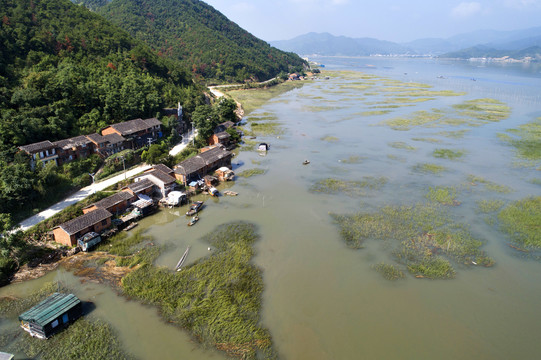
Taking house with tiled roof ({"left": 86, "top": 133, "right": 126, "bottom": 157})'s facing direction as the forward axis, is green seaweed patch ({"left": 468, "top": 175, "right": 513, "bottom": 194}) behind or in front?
in front

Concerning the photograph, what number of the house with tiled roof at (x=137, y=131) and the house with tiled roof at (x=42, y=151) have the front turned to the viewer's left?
0

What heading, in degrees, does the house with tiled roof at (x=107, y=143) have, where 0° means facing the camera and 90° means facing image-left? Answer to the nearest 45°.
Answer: approximately 315°

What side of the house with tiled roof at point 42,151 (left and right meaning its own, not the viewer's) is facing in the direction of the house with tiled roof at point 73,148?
left

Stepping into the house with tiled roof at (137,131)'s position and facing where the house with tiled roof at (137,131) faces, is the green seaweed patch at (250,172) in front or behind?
in front

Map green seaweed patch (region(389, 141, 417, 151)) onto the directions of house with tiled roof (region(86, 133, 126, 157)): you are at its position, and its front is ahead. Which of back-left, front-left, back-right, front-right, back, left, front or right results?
front-left

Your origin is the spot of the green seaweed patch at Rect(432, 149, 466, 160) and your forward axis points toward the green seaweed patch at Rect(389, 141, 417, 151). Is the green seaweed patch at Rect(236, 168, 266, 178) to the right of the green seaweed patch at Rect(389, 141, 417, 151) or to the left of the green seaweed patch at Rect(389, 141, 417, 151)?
left

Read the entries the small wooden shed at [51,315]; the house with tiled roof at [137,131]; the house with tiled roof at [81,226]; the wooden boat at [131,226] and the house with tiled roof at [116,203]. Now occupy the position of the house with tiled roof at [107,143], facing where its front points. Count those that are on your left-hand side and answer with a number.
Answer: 1

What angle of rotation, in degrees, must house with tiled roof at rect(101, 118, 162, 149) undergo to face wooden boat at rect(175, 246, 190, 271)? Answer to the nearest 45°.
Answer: approximately 45° to its right

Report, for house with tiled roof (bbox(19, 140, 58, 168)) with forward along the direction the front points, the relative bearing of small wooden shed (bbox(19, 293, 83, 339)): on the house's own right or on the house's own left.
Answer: on the house's own right

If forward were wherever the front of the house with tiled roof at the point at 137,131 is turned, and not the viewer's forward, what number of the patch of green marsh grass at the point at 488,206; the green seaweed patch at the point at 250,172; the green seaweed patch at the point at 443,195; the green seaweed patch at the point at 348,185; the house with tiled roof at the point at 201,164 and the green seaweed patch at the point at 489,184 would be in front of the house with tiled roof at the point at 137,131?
6

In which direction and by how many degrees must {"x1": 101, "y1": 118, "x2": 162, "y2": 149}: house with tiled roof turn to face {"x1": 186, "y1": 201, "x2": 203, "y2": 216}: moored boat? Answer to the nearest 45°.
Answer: approximately 45° to its right

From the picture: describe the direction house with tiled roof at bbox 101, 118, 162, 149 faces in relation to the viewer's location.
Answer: facing the viewer and to the right of the viewer

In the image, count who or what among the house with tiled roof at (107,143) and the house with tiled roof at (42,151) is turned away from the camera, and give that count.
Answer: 0
